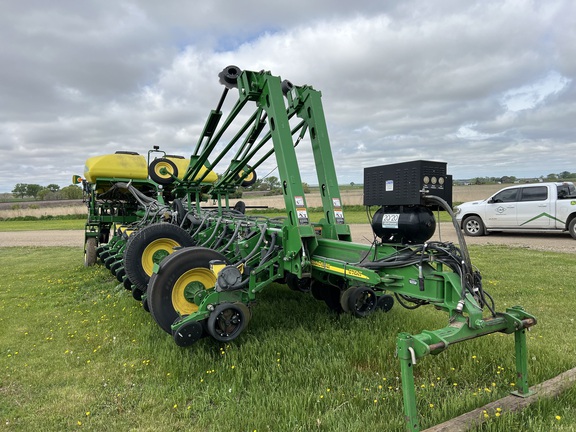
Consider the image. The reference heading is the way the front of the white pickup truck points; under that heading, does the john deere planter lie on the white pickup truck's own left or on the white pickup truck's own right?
on the white pickup truck's own left

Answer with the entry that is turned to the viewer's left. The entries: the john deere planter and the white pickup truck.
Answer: the white pickup truck

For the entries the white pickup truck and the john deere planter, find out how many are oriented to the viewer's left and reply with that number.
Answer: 1

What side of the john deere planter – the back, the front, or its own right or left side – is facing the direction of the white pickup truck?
left

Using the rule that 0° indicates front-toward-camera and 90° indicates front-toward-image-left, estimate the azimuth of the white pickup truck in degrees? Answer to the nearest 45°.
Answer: approximately 90°

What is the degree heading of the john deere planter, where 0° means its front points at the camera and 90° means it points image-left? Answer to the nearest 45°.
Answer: approximately 315°

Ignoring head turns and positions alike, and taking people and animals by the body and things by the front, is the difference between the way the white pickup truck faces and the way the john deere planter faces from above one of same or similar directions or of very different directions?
very different directions
